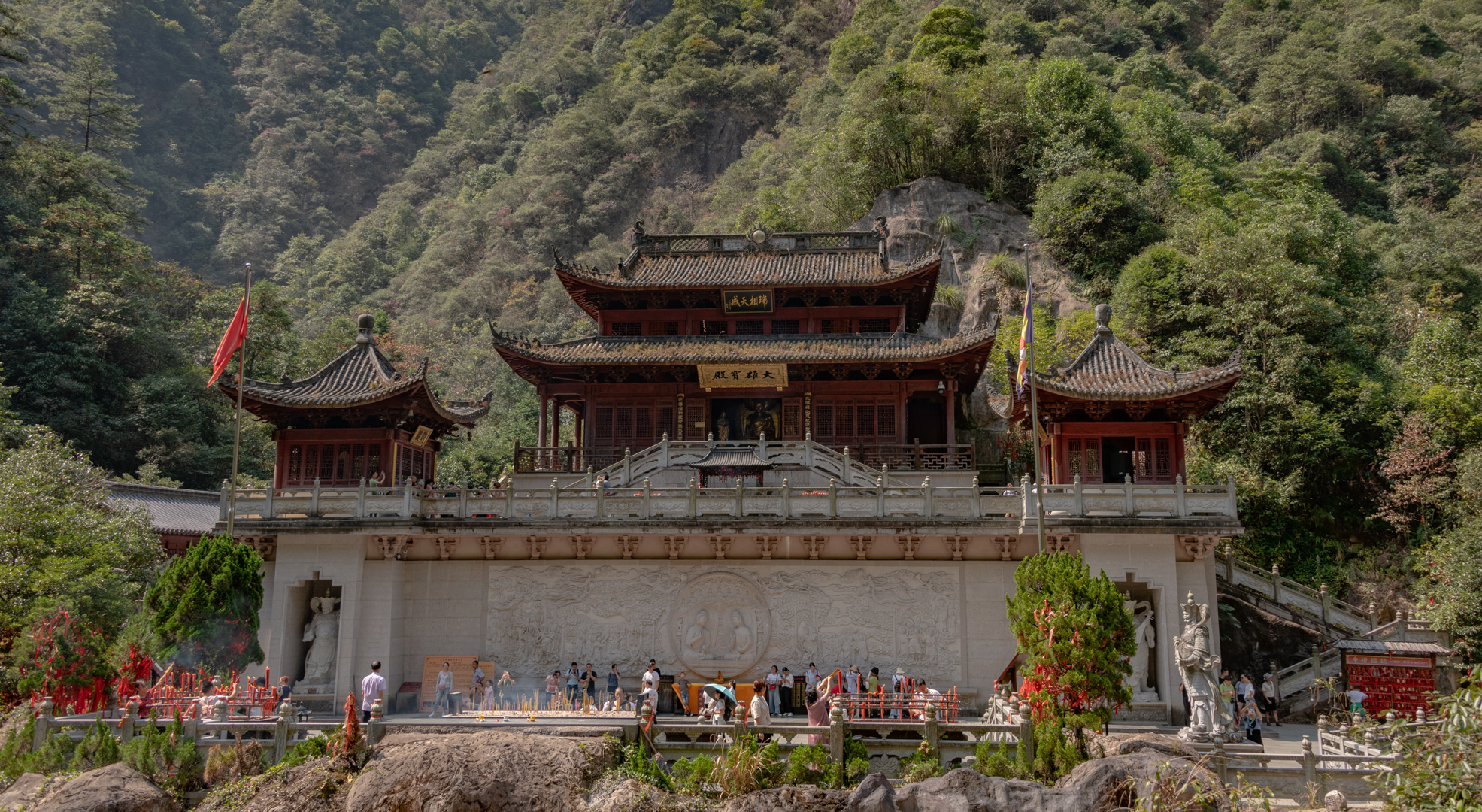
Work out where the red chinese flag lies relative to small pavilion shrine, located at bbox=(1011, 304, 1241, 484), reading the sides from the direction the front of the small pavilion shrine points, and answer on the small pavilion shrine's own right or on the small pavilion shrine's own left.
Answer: on the small pavilion shrine's own right

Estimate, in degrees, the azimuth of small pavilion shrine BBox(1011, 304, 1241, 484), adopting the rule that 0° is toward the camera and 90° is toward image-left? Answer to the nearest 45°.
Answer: approximately 0°

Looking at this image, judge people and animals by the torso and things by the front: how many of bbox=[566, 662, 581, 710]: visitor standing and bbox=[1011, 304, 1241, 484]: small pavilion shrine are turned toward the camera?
2

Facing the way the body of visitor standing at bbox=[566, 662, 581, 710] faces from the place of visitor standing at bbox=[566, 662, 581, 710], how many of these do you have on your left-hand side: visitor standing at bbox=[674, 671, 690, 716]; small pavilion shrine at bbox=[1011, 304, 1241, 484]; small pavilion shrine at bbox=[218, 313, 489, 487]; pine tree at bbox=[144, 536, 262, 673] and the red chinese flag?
2

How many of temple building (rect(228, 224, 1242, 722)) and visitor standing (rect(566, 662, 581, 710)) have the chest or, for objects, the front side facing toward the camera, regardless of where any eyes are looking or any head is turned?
2

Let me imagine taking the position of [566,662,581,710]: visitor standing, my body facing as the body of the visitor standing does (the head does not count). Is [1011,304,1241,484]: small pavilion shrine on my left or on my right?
on my left

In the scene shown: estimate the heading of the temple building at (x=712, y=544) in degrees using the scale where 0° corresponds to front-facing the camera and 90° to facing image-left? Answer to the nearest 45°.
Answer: approximately 0°
